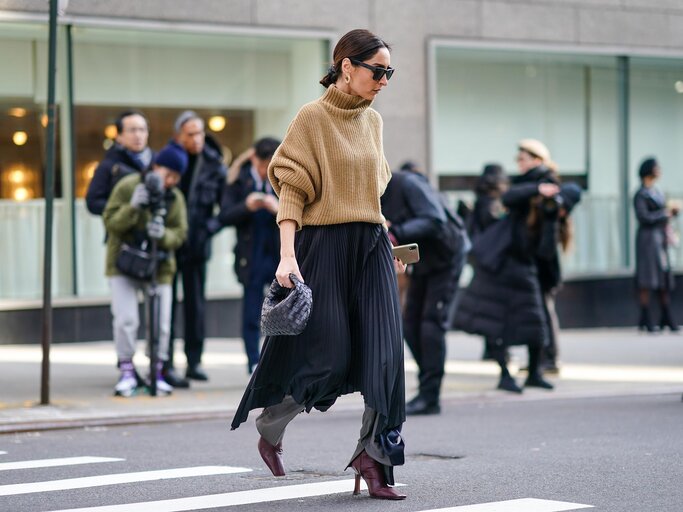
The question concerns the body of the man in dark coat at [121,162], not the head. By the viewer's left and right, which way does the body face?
facing the viewer and to the right of the viewer

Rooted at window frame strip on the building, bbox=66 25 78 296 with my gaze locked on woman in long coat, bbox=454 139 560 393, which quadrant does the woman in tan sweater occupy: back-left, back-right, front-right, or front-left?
front-right

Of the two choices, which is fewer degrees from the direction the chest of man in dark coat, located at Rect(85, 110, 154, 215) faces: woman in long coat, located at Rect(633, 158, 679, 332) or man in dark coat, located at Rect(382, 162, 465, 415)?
the man in dark coat

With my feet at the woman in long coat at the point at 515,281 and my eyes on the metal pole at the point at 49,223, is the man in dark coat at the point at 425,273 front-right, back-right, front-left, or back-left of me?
front-left

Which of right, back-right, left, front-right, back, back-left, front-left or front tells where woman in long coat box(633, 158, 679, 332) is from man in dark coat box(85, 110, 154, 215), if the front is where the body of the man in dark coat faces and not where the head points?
left

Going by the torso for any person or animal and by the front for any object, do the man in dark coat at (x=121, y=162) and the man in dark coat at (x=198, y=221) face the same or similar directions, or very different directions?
same or similar directions

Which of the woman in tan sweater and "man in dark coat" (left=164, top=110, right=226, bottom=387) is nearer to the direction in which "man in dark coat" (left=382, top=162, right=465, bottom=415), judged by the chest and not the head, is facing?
the man in dark coat

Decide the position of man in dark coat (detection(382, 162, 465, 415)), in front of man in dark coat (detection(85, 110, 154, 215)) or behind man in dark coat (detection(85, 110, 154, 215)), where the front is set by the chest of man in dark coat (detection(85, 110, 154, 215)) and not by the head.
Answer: in front

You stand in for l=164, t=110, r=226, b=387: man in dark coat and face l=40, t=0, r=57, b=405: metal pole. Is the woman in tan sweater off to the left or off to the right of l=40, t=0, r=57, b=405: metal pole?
left

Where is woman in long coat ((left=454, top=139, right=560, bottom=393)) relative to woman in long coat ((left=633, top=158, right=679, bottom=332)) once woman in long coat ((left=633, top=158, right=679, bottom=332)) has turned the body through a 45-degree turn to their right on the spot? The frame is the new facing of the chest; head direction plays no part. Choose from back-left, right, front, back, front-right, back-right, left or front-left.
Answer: front
